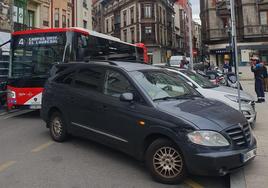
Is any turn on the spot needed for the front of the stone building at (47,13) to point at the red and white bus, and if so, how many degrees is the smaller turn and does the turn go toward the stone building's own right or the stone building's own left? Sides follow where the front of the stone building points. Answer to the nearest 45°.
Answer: approximately 45° to the stone building's own right

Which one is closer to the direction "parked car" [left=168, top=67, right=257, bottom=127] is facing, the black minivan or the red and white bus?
the black minivan

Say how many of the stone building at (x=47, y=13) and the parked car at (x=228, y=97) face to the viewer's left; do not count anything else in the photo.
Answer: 0

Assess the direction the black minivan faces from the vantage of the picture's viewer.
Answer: facing the viewer and to the right of the viewer

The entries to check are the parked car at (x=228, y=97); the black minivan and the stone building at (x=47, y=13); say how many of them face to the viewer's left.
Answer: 0

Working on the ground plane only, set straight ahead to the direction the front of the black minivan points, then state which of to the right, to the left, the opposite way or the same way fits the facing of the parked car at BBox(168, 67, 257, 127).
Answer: the same way
